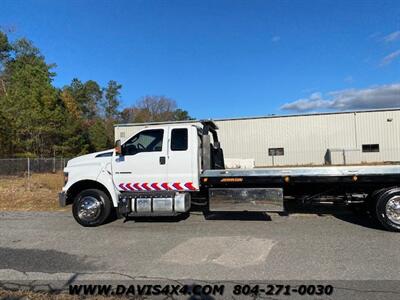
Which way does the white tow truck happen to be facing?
to the viewer's left

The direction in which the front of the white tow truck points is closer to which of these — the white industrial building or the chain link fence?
the chain link fence

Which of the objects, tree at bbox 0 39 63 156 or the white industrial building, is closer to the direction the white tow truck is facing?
the tree

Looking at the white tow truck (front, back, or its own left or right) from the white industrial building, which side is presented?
right

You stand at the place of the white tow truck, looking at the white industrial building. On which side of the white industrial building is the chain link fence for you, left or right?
left

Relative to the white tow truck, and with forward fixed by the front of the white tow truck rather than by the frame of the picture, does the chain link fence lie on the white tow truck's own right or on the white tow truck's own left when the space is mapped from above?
on the white tow truck's own right

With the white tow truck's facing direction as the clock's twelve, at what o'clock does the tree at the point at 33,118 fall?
The tree is roughly at 2 o'clock from the white tow truck.
